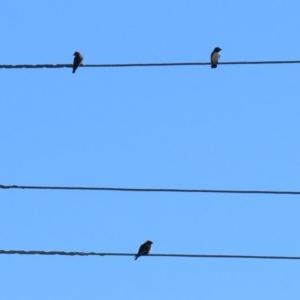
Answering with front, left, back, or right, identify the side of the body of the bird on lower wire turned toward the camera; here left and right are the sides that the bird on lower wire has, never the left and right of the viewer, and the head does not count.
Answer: right
